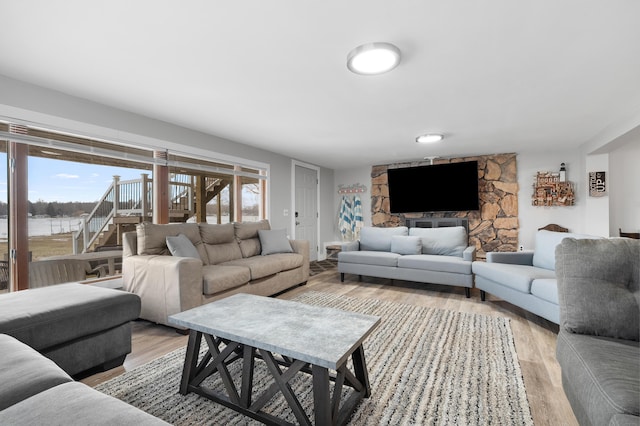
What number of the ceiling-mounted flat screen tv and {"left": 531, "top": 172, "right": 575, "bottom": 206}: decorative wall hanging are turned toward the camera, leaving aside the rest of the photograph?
2

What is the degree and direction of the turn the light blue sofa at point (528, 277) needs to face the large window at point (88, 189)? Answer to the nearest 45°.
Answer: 0° — it already faces it

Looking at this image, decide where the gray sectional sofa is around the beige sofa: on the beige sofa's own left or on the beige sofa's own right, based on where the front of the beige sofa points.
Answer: on the beige sofa's own right

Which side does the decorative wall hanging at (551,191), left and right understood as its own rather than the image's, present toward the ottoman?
front

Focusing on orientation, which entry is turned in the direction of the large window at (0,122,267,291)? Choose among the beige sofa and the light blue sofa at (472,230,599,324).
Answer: the light blue sofa

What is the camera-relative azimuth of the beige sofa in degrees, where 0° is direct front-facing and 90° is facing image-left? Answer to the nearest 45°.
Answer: approximately 315°

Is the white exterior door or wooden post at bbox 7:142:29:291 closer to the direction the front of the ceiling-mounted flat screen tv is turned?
the wooden post

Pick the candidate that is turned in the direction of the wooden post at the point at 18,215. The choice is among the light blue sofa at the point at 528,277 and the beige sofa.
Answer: the light blue sofa

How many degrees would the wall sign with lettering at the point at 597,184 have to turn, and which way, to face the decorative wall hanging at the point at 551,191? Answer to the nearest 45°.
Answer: approximately 90° to its right

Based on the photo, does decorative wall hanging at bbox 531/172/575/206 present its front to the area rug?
yes

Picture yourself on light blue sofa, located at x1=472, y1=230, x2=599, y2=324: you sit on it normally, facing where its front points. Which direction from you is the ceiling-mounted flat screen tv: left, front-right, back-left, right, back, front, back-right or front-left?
right

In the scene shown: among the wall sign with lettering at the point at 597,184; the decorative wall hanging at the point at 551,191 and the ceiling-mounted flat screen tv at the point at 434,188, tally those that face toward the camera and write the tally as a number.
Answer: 3

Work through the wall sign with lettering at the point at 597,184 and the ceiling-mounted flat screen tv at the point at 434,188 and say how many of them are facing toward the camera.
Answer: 2

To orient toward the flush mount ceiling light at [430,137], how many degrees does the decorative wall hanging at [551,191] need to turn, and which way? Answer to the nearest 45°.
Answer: approximately 45° to its right

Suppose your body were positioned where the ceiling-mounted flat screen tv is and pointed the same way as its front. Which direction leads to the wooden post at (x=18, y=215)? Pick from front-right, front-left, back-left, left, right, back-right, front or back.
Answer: front-right
